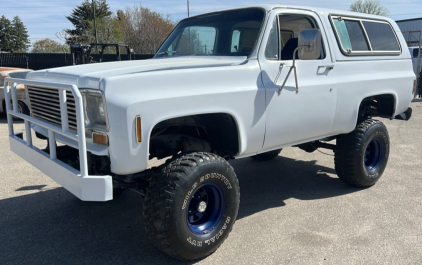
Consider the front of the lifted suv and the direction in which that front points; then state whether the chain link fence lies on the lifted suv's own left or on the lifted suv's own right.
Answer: on the lifted suv's own right

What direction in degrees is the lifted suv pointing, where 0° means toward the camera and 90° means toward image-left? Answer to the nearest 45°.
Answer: approximately 45°

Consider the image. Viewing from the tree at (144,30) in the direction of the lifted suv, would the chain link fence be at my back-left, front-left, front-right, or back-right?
front-right

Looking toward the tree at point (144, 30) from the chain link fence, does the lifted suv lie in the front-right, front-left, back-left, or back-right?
back-right

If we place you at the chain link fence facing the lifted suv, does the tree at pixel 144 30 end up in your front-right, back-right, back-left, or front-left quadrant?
back-left

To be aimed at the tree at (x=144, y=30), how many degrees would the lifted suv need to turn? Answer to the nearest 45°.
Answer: approximately 135° to its right
